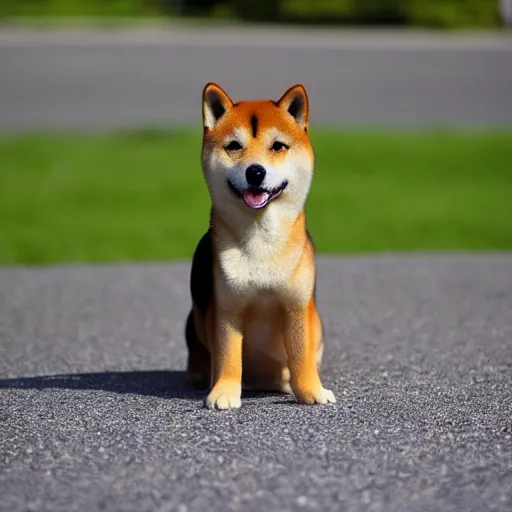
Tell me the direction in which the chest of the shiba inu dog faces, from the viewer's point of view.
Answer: toward the camera
